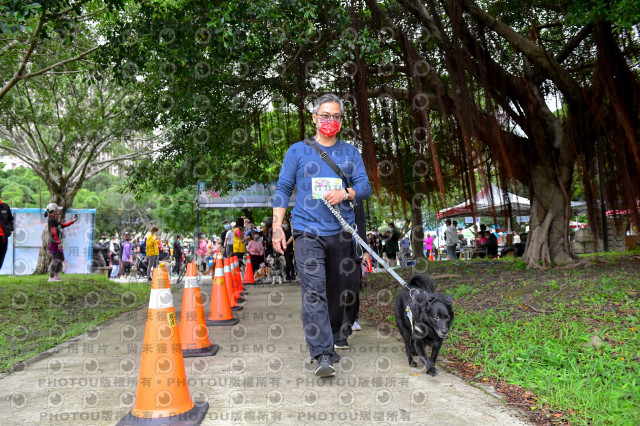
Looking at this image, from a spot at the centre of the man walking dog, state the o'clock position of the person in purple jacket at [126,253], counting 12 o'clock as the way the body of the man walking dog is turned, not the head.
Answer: The person in purple jacket is roughly at 5 o'clock from the man walking dog.

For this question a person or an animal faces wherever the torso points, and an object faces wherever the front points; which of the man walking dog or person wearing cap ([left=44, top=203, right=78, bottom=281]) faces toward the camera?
the man walking dog

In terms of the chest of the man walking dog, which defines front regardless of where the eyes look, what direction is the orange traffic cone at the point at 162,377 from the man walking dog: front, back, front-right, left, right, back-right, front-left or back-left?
front-right

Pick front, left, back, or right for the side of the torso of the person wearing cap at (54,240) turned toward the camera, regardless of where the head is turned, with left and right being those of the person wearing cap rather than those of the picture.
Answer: right

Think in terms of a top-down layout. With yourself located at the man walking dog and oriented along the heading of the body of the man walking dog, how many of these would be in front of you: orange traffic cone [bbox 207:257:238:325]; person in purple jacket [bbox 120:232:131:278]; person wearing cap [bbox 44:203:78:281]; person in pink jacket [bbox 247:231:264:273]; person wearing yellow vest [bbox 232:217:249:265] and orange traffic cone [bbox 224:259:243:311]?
0

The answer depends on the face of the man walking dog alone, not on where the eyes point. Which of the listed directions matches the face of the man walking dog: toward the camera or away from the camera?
toward the camera

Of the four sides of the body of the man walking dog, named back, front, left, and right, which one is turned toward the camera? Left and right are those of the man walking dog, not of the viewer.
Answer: front

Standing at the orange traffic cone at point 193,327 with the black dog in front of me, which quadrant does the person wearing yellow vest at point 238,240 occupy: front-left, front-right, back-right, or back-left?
back-left

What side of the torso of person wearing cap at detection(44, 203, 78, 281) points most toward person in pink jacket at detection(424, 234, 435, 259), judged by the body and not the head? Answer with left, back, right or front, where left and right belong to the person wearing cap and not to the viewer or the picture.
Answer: front

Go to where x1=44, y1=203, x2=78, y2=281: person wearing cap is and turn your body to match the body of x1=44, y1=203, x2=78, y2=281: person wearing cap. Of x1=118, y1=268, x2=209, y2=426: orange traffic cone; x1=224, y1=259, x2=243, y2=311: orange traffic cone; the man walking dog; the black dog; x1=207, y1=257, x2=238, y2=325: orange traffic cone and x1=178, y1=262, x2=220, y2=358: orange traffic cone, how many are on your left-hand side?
0

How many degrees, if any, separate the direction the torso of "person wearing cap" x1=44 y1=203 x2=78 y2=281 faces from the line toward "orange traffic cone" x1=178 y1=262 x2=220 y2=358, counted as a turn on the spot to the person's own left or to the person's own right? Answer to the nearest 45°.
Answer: approximately 90° to the person's own right

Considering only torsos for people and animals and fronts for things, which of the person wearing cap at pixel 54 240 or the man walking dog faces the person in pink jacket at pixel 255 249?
the person wearing cap

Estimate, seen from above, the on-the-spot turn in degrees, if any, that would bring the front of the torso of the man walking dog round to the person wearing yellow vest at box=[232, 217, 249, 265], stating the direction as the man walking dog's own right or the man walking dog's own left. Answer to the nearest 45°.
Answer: approximately 180°

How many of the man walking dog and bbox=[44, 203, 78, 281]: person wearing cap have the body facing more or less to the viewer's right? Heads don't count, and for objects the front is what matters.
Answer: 1
